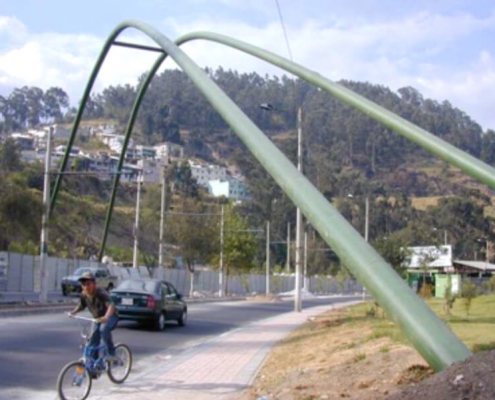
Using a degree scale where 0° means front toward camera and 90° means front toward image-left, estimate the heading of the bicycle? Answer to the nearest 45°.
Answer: approximately 45°

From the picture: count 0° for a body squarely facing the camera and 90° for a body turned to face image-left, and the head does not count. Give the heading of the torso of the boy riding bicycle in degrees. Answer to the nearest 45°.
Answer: approximately 45°
